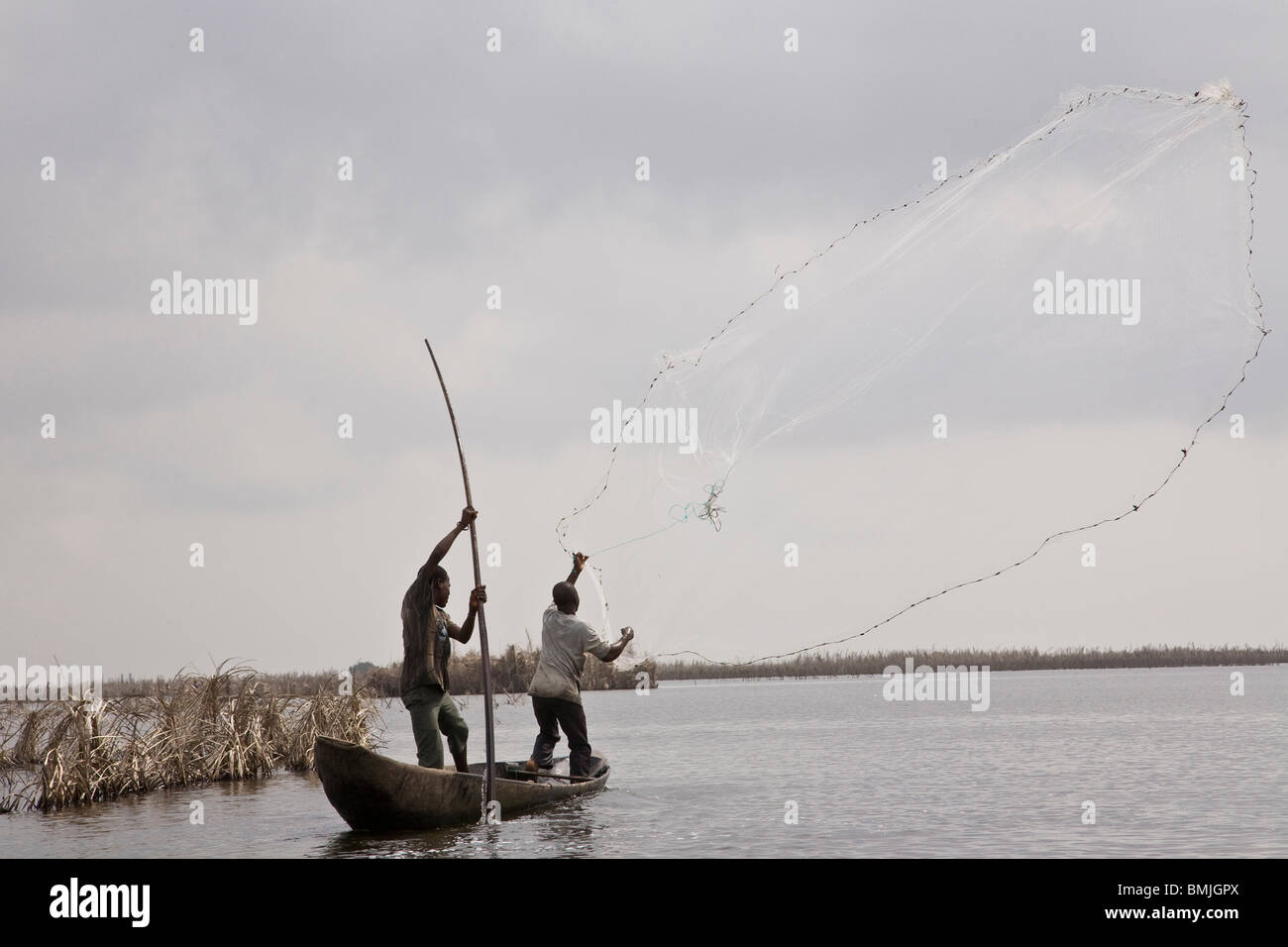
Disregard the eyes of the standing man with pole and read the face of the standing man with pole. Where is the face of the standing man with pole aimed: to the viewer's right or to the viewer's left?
to the viewer's right

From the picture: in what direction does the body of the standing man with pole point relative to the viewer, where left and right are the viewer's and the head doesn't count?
facing to the right of the viewer
